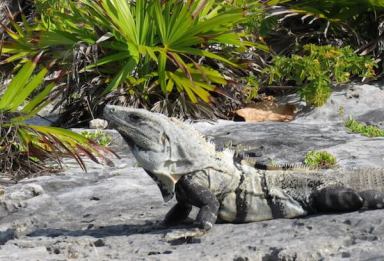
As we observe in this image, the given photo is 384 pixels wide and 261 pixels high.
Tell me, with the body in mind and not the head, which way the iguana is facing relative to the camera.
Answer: to the viewer's left

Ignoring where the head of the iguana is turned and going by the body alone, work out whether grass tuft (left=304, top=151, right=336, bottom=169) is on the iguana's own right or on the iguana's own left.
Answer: on the iguana's own right

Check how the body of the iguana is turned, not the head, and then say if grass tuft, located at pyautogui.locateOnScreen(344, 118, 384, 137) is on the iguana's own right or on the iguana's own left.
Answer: on the iguana's own right

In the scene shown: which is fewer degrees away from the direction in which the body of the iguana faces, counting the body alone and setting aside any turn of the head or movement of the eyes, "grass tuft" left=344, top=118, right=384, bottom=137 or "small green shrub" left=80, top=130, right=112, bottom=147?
the small green shrub

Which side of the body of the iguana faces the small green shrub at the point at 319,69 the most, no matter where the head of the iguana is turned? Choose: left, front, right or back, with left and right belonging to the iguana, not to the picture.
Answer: right
